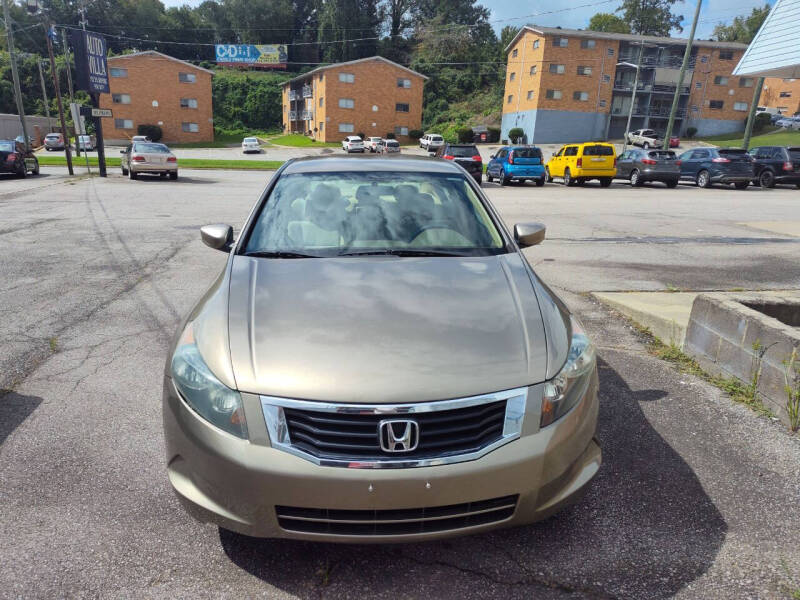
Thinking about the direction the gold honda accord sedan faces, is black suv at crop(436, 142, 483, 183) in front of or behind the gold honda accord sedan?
behind

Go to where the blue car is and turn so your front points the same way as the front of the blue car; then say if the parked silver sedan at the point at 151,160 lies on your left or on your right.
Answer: on your left

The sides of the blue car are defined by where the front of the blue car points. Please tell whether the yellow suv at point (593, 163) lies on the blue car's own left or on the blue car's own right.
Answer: on the blue car's own right

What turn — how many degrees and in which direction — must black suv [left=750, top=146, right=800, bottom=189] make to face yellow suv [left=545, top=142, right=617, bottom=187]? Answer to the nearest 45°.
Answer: approximately 90° to its left

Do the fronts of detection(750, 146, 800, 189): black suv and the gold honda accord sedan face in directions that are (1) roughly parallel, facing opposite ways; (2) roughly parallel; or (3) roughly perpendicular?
roughly parallel, facing opposite ways

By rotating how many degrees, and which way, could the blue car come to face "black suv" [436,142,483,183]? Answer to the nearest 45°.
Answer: approximately 45° to its left

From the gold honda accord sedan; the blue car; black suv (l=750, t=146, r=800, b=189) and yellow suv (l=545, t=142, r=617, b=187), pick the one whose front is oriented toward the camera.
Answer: the gold honda accord sedan

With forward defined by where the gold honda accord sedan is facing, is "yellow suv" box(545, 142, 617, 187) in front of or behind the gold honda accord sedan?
behind

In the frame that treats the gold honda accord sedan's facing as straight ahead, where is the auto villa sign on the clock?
The auto villa sign is roughly at 5 o'clock from the gold honda accord sedan.

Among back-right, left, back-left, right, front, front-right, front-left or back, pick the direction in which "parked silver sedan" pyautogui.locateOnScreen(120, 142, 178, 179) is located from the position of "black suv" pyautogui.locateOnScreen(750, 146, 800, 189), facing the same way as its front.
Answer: left

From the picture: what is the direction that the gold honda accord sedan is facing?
toward the camera

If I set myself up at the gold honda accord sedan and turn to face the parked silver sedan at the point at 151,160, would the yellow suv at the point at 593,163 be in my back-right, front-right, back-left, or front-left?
front-right

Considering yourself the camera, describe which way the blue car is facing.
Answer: facing away from the viewer and to the left of the viewer

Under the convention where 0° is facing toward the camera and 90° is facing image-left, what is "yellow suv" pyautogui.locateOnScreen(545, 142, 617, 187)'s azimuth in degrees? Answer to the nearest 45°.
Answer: approximately 135°

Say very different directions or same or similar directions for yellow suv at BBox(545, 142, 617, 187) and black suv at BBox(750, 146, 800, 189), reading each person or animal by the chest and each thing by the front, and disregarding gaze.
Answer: same or similar directions

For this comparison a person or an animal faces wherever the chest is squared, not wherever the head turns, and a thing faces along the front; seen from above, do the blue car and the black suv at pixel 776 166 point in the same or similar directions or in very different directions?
same or similar directions
